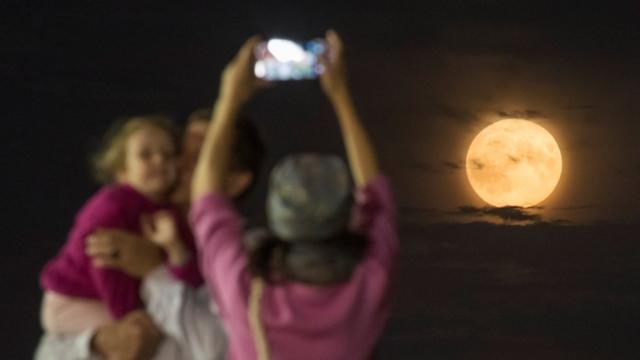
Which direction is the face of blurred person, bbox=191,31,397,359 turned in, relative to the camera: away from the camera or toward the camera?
away from the camera

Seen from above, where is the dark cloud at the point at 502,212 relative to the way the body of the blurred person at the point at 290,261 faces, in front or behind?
in front

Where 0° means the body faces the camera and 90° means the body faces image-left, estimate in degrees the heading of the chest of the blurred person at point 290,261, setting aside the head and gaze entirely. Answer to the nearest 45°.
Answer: approximately 180°

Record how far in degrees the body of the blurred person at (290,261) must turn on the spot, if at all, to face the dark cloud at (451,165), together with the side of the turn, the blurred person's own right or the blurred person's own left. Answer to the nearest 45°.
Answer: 0° — they already face it

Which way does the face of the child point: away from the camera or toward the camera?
toward the camera
